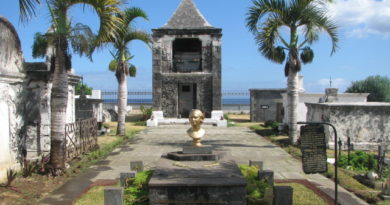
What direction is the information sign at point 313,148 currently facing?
toward the camera

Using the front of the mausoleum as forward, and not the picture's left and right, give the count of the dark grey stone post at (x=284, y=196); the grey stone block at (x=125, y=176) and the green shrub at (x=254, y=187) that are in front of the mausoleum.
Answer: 3

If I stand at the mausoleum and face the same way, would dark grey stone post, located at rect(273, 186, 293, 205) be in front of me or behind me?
in front

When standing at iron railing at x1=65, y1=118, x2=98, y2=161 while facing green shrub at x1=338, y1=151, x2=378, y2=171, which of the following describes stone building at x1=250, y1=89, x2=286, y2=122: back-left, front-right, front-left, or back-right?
front-left

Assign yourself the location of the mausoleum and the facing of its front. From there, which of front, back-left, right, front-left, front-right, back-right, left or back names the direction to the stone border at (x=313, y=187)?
front

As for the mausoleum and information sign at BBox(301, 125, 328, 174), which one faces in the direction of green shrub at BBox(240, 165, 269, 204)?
the mausoleum

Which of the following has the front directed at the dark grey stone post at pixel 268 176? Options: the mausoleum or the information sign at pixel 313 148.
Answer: the mausoleum

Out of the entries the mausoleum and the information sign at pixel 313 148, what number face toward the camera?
2

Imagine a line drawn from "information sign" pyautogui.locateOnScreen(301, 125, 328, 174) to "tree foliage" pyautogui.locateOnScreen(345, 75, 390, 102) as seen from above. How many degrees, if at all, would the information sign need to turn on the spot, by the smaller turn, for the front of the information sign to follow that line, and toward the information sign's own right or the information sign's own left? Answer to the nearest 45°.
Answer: approximately 180°

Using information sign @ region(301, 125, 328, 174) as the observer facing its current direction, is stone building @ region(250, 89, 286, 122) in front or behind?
behind

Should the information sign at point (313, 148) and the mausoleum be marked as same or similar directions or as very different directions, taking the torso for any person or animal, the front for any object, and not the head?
same or similar directions

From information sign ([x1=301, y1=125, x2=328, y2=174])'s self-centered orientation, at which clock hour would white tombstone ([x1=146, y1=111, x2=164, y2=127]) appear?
The white tombstone is roughly at 5 o'clock from the information sign.

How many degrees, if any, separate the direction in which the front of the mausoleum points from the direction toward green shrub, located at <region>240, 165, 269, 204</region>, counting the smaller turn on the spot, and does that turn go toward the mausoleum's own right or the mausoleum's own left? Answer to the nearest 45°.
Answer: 0° — it already faces it
